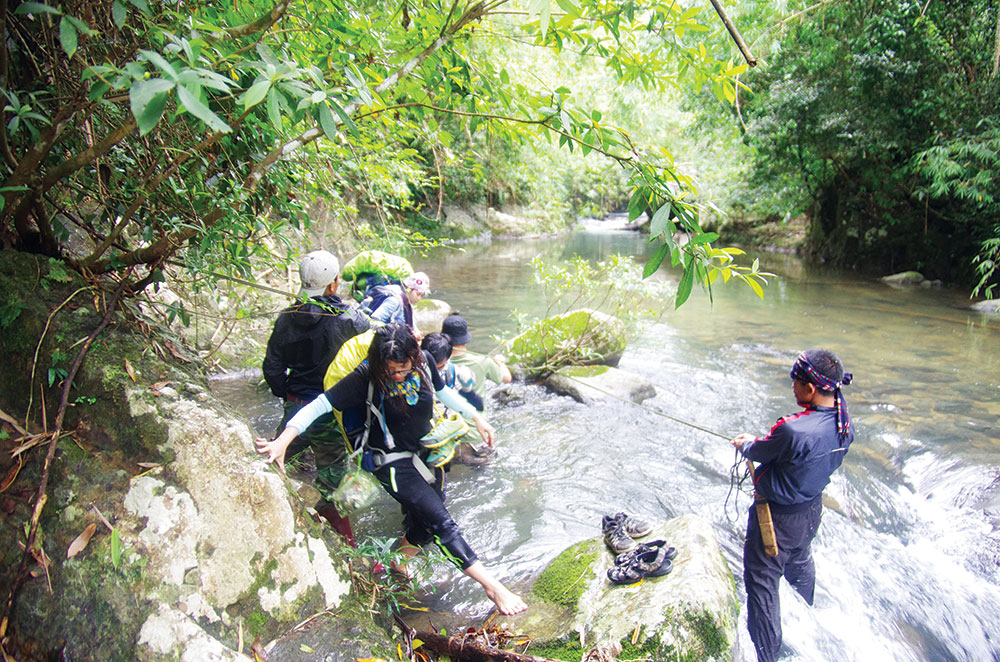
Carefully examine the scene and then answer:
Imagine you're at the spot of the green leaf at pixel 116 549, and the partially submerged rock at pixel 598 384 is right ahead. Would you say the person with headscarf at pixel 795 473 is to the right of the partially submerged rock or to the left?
right

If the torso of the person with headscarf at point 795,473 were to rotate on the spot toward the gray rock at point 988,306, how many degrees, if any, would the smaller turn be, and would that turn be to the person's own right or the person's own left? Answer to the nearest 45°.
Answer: approximately 45° to the person's own right

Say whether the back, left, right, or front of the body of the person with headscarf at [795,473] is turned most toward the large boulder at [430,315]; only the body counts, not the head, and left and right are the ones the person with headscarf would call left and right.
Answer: front

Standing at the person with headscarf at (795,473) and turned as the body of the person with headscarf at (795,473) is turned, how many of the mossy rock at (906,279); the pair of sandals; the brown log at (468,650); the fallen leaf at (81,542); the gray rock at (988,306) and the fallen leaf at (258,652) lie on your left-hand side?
4

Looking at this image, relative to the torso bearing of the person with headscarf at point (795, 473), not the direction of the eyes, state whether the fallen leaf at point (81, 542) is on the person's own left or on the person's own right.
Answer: on the person's own left

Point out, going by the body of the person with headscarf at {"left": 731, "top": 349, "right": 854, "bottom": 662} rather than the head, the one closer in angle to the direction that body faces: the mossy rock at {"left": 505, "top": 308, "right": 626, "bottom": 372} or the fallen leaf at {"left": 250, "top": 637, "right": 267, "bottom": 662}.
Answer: the mossy rock

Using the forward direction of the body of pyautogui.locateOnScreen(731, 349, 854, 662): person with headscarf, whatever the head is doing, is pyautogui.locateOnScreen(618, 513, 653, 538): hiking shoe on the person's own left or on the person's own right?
on the person's own left

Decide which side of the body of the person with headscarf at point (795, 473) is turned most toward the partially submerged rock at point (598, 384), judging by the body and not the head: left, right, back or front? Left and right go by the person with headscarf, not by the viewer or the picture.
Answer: front

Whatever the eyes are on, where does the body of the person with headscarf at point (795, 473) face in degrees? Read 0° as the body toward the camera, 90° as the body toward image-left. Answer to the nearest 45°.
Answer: approximately 135°

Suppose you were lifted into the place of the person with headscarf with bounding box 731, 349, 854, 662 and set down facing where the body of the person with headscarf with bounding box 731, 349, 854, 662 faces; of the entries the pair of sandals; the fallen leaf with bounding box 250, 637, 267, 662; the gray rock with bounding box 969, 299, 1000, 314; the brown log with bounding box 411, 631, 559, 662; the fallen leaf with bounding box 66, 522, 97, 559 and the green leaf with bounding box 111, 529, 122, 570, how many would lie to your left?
5
